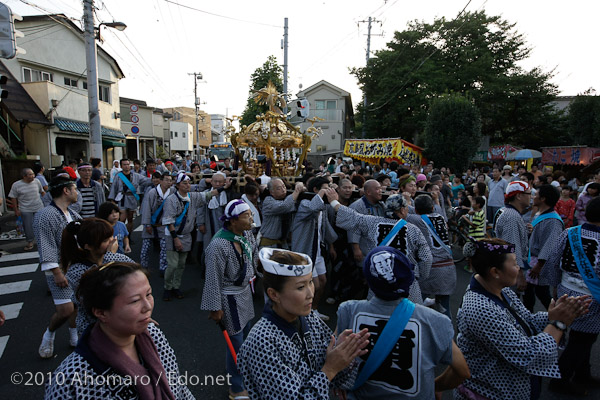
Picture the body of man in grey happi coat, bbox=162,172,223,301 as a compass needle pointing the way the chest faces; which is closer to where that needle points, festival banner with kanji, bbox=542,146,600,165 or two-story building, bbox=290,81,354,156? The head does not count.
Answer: the festival banner with kanji

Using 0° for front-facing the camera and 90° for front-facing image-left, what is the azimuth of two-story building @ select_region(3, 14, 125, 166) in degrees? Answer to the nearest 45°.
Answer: approximately 315°

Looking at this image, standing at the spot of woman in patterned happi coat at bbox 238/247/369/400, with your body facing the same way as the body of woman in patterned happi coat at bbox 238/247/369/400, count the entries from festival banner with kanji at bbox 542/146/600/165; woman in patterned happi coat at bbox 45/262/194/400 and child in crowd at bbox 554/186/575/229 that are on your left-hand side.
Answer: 2

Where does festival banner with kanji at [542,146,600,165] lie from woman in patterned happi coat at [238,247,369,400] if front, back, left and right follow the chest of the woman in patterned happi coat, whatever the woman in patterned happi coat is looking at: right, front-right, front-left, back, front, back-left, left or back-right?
left

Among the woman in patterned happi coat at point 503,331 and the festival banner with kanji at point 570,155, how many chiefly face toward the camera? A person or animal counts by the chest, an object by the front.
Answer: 1

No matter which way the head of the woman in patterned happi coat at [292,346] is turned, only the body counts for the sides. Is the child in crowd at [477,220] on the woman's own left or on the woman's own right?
on the woman's own left

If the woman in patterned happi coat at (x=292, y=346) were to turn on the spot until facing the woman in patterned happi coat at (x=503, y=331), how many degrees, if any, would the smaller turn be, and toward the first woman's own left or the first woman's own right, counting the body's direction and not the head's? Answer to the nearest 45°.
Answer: approximately 45° to the first woman's own left

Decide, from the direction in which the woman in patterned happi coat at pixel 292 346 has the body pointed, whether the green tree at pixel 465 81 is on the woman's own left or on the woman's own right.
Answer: on the woman's own left

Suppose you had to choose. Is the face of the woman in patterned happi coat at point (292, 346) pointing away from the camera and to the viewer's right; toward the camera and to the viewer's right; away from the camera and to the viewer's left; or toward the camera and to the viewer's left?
toward the camera and to the viewer's right

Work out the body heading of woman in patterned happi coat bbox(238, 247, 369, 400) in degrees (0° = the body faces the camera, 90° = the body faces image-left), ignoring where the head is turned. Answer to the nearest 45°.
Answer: approximately 315°
